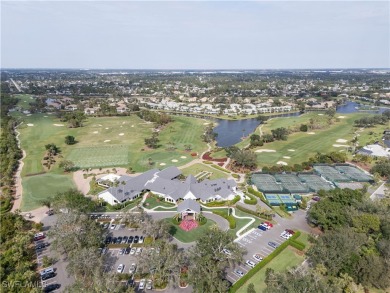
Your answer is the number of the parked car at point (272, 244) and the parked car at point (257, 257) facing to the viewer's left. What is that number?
0

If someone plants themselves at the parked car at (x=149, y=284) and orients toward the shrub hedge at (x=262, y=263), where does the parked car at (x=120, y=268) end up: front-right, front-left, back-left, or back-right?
back-left

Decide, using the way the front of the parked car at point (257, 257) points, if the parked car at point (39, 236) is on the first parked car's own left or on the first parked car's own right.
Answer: on the first parked car's own right
